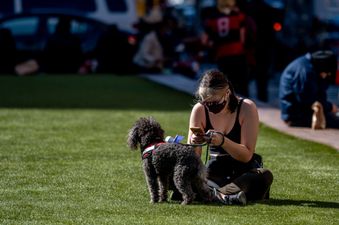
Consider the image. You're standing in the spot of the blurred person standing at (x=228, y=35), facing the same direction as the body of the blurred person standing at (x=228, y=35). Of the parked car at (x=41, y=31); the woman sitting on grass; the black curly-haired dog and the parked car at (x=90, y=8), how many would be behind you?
2

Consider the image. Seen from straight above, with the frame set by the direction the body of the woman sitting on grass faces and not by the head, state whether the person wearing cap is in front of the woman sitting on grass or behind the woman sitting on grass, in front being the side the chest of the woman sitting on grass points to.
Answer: behind

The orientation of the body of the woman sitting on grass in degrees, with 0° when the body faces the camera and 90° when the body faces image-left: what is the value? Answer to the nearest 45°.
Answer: approximately 45°

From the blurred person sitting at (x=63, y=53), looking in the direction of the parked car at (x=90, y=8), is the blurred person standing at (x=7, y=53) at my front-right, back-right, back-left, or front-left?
back-left
